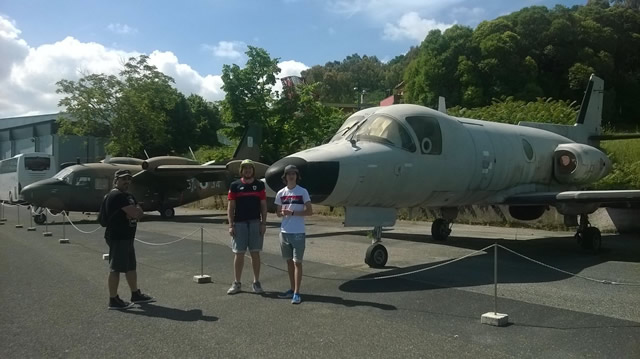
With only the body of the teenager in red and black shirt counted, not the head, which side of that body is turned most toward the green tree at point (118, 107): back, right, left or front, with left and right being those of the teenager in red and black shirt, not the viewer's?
back

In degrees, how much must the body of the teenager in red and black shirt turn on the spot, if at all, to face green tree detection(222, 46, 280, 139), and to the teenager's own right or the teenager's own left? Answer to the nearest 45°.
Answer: approximately 180°

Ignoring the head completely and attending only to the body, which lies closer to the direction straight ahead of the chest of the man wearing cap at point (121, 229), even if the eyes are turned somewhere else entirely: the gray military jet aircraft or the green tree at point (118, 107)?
the gray military jet aircraft

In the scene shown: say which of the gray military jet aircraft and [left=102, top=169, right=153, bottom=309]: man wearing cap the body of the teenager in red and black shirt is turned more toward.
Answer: the man wearing cap

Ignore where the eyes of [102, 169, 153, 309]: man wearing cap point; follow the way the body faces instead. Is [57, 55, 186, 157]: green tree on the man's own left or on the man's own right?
on the man's own left

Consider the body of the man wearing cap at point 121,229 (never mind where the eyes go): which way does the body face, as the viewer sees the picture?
to the viewer's right

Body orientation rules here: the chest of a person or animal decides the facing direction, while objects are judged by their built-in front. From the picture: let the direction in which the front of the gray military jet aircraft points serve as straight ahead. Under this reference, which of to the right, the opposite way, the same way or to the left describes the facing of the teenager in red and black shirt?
to the left

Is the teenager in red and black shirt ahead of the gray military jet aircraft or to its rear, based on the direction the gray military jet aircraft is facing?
ahead
